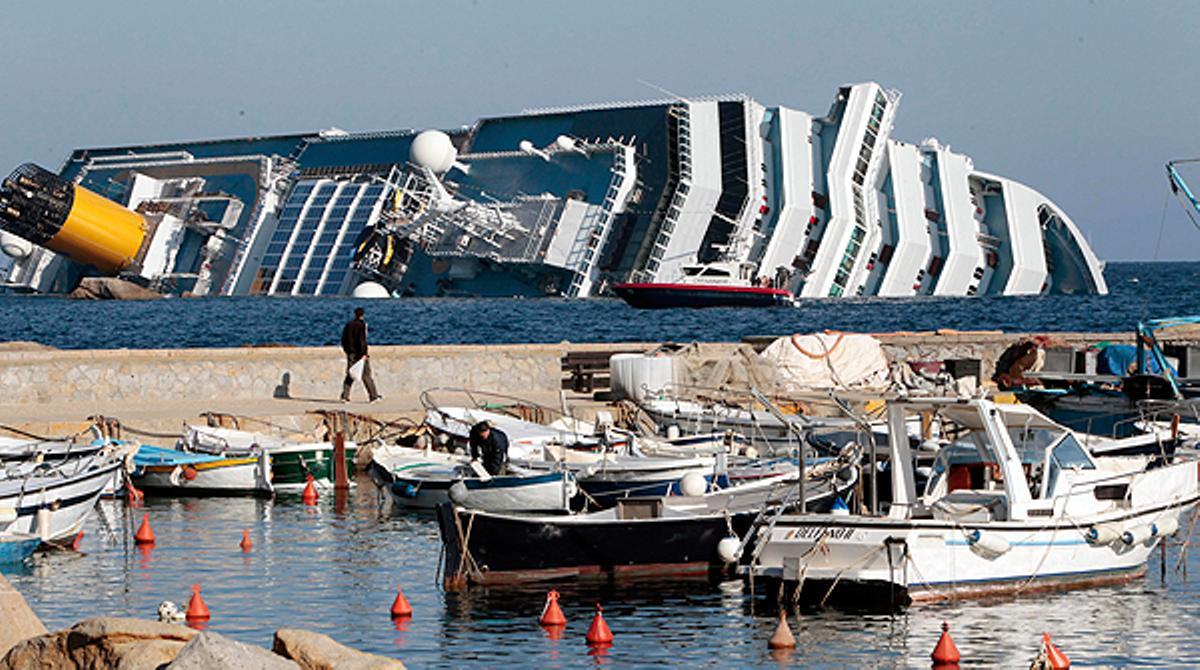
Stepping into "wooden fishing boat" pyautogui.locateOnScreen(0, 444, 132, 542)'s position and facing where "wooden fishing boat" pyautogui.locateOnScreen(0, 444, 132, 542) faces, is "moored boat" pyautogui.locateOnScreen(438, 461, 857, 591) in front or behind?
in front

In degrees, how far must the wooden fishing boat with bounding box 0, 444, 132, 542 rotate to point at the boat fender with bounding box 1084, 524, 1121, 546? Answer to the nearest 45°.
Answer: approximately 45° to its right

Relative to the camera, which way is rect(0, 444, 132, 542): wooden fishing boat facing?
to the viewer's right

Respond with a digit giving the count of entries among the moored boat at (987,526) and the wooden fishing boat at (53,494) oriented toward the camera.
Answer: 0

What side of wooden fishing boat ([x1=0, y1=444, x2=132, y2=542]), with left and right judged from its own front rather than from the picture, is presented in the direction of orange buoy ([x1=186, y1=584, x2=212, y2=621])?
right

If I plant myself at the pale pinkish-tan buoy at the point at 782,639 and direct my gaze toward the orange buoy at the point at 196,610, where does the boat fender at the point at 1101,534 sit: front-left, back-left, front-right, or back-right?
back-right

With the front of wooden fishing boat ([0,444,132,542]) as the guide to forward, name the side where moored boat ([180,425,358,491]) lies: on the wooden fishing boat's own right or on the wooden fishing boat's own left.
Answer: on the wooden fishing boat's own left
